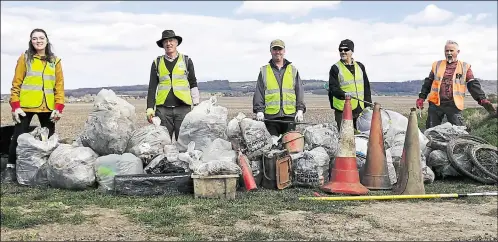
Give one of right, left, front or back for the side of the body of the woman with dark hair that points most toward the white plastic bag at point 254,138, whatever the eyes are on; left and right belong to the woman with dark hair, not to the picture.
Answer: left

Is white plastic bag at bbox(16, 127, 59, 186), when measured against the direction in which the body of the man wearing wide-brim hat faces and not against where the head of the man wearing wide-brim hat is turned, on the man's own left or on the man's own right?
on the man's own right

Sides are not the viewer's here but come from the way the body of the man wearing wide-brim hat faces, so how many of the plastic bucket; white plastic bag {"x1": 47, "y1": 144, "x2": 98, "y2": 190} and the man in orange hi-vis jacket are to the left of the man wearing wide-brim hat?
2

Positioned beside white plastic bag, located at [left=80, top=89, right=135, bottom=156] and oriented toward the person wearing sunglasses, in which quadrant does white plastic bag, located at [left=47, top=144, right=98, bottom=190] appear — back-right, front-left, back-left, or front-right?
back-right

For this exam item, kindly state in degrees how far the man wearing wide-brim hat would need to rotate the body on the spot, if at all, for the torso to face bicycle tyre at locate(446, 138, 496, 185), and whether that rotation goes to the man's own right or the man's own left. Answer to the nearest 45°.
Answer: approximately 90° to the man's own left

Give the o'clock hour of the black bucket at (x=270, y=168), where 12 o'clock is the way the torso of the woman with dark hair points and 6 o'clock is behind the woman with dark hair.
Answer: The black bucket is roughly at 10 o'clock from the woman with dark hair.

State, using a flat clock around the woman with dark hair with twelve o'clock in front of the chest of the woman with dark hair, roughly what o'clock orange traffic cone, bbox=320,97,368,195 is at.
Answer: The orange traffic cone is roughly at 10 o'clock from the woman with dark hair.
